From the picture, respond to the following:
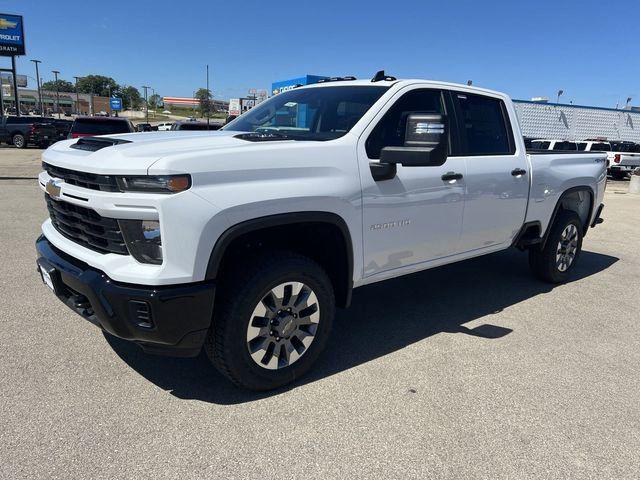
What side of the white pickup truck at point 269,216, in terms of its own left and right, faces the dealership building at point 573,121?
back

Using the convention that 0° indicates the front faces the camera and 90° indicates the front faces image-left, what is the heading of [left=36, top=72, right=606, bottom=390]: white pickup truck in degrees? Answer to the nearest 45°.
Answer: approximately 45°

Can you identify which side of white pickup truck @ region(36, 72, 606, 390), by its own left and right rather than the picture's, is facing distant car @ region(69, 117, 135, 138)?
right

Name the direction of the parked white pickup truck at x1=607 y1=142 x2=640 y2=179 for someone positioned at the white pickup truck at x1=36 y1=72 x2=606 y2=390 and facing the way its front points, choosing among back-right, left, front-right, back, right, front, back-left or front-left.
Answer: back

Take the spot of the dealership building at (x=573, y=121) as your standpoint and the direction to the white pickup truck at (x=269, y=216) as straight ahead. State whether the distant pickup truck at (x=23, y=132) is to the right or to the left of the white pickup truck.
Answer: right

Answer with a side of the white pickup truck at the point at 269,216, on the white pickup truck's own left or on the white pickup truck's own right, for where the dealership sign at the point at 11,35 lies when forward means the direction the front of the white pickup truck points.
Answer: on the white pickup truck's own right
